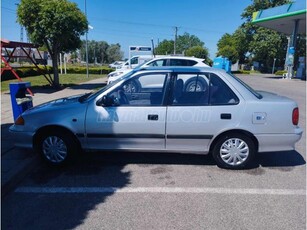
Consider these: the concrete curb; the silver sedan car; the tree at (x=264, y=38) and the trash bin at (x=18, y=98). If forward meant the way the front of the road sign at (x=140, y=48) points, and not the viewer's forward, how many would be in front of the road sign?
3

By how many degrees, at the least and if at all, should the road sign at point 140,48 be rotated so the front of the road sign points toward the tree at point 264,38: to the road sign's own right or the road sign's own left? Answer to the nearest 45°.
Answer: approximately 135° to the road sign's own left

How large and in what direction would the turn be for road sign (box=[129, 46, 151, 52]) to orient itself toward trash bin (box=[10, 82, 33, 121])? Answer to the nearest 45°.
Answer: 0° — it already faces it

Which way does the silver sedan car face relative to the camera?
to the viewer's left

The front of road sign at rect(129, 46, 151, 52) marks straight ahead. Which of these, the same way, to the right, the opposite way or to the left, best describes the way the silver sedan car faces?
to the right

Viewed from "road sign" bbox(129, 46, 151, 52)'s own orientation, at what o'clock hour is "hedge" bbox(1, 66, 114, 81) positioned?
The hedge is roughly at 4 o'clock from the road sign.

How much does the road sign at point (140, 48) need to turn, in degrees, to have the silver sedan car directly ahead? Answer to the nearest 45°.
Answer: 0° — it already faces it

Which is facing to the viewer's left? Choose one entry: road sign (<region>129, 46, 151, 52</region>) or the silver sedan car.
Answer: the silver sedan car

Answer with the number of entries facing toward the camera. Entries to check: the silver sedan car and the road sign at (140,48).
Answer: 1

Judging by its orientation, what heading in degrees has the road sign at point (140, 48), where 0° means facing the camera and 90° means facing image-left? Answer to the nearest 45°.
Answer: approximately 0°

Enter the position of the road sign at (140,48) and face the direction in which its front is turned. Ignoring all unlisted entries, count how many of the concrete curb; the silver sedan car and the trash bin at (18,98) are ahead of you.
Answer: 3

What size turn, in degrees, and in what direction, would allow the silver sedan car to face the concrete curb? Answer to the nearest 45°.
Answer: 0° — it already faces it

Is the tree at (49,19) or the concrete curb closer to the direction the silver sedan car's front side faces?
the concrete curb
